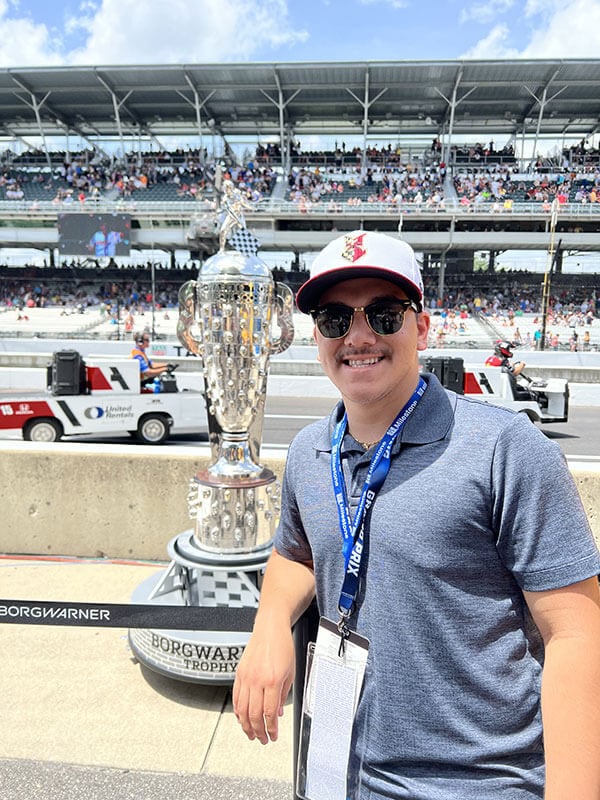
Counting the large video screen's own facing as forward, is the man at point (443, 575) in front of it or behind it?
in front

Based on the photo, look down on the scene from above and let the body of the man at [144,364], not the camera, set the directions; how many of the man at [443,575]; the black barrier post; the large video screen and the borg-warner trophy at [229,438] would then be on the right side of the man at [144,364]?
3

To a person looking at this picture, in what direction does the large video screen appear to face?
facing the viewer

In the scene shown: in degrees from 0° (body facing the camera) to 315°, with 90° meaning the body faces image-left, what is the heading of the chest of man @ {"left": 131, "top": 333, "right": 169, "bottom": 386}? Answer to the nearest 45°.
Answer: approximately 270°

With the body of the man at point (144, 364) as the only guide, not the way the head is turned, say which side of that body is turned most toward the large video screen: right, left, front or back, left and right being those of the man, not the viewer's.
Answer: left

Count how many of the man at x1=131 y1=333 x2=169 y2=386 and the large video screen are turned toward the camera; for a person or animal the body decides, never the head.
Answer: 1

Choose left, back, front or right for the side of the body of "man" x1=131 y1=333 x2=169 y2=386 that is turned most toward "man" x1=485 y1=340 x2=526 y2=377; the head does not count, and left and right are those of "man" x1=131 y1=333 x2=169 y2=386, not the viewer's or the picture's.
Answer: front

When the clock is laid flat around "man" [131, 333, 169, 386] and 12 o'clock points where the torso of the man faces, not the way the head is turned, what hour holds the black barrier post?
The black barrier post is roughly at 3 o'clock from the man.

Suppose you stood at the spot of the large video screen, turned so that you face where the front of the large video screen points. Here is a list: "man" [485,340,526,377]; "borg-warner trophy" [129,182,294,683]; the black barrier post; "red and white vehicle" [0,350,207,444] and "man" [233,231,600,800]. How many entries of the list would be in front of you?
5

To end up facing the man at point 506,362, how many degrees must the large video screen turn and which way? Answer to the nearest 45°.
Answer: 0° — it already faces them

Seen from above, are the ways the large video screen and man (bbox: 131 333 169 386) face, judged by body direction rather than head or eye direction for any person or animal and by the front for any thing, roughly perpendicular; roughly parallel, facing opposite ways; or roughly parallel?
roughly perpendicular

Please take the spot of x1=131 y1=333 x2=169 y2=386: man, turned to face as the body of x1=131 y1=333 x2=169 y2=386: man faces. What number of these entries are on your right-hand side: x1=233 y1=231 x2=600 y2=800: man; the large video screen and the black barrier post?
2

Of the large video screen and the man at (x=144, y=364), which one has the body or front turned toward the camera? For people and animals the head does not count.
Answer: the large video screen

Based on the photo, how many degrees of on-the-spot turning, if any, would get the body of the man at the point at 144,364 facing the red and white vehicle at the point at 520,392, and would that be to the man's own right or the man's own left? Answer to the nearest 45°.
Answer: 0° — they already face it

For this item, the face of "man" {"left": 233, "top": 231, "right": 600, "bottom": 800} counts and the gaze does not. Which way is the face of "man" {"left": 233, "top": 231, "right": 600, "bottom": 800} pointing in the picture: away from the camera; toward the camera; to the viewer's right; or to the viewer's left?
toward the camera
